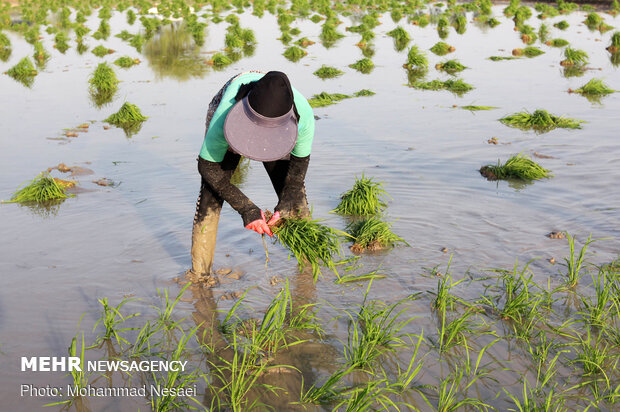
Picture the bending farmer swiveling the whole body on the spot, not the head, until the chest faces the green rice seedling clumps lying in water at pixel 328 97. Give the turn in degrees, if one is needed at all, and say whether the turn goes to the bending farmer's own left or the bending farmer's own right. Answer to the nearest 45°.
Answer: approximately 180°

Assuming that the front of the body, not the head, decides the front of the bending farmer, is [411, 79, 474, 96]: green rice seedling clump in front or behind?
behind

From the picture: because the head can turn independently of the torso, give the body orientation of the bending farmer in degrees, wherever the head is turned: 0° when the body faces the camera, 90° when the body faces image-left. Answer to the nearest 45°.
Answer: approximately 0°

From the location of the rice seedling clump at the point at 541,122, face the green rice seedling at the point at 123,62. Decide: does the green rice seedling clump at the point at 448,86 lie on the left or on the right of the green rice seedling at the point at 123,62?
right

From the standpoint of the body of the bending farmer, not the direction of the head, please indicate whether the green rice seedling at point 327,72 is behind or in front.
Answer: behind

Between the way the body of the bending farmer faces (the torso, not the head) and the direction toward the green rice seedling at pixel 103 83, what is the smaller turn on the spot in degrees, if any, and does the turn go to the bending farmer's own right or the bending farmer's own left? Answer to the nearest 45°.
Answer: approximately 180°
